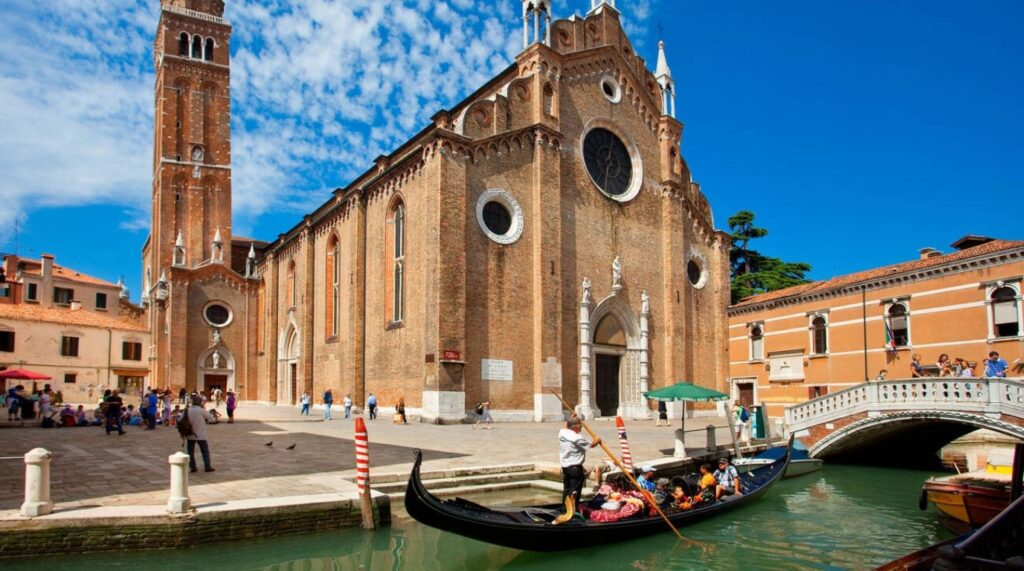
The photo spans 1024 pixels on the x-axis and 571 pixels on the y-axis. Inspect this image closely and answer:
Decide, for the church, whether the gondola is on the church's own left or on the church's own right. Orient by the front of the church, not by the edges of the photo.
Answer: on the church's own right

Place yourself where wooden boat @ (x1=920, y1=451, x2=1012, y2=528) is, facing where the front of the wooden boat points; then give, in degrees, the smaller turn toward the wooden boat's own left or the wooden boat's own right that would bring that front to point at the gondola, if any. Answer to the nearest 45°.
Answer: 0° — it already faces it

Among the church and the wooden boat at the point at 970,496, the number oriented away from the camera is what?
0

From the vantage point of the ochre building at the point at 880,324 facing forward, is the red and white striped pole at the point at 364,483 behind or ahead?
ahead

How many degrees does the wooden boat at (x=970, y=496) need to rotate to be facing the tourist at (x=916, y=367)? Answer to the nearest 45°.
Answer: approximately 135° to its right

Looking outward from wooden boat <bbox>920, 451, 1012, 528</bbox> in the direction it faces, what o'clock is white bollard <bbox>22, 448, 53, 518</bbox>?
The white bollard is roughly at 12 o'clock from the wooden boat.

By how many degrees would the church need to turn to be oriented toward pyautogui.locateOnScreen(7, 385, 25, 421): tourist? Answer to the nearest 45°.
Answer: approximately 135° to its right

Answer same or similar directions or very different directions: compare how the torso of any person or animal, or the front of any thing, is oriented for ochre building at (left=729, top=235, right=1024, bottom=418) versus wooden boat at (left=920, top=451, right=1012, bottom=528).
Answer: same or similar directions

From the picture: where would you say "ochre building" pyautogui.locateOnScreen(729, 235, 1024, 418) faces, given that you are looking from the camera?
facing the viewer and to the left of the viewer

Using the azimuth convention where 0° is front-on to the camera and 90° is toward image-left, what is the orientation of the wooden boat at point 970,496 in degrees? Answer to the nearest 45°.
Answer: approximately 45°

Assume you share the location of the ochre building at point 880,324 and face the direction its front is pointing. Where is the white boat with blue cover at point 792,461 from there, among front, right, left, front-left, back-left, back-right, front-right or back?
front-left

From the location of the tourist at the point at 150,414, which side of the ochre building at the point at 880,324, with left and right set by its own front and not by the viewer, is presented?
front

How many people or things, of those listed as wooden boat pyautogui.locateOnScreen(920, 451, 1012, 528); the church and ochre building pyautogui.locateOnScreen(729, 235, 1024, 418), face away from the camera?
0
